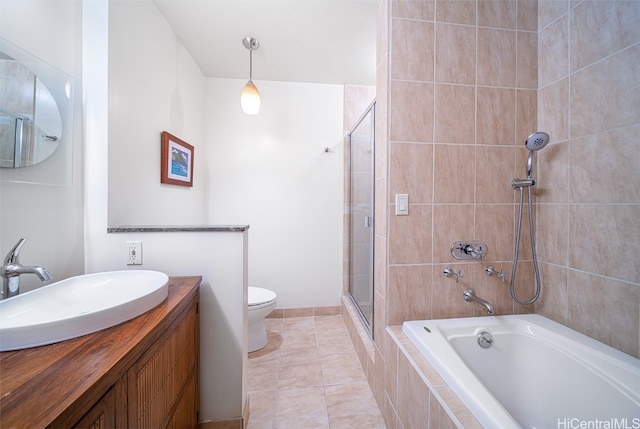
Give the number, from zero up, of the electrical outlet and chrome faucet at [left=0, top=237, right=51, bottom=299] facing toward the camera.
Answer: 1

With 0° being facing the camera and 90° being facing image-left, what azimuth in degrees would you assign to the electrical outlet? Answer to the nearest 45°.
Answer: approximately 0°

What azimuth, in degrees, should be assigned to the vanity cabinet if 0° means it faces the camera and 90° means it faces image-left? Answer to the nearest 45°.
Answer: approximately 315°

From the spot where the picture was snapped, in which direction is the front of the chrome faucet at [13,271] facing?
facing to the right of the viewer

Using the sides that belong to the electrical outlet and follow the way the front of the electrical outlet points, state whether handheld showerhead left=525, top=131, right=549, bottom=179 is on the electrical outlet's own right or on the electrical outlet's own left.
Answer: on the electrical outlet's own left

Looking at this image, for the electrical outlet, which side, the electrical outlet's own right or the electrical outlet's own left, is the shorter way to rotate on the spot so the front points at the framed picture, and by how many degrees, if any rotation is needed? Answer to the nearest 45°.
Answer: approximately 180°

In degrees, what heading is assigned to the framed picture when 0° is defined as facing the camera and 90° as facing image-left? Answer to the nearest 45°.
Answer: approximately 315°

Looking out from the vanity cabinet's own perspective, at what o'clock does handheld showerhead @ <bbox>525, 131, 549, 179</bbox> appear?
The handheld showerhead is roughly at 11 o'clock from the vanity cabinet.

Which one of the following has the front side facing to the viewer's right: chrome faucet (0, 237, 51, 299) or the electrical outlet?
the chrome faucet
